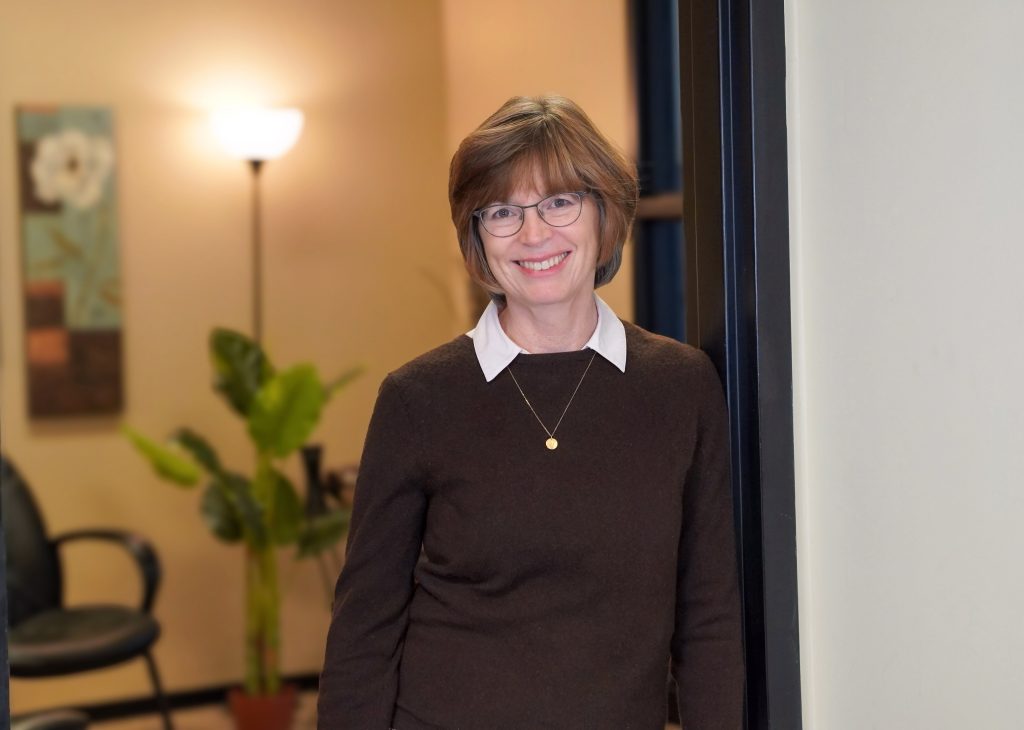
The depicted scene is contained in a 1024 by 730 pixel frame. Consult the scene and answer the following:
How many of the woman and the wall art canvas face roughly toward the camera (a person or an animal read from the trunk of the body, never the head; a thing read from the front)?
2

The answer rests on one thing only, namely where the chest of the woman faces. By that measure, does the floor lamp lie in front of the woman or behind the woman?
behind

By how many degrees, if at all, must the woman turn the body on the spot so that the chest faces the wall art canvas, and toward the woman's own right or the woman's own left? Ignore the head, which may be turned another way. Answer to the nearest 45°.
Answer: approximately 135° to the woman's own right

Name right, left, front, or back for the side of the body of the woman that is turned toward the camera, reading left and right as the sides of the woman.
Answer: front

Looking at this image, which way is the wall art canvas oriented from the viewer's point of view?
toward the camera

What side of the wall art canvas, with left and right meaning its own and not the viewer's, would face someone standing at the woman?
front

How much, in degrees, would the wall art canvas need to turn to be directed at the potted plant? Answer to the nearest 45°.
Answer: approximately 45° to its left
